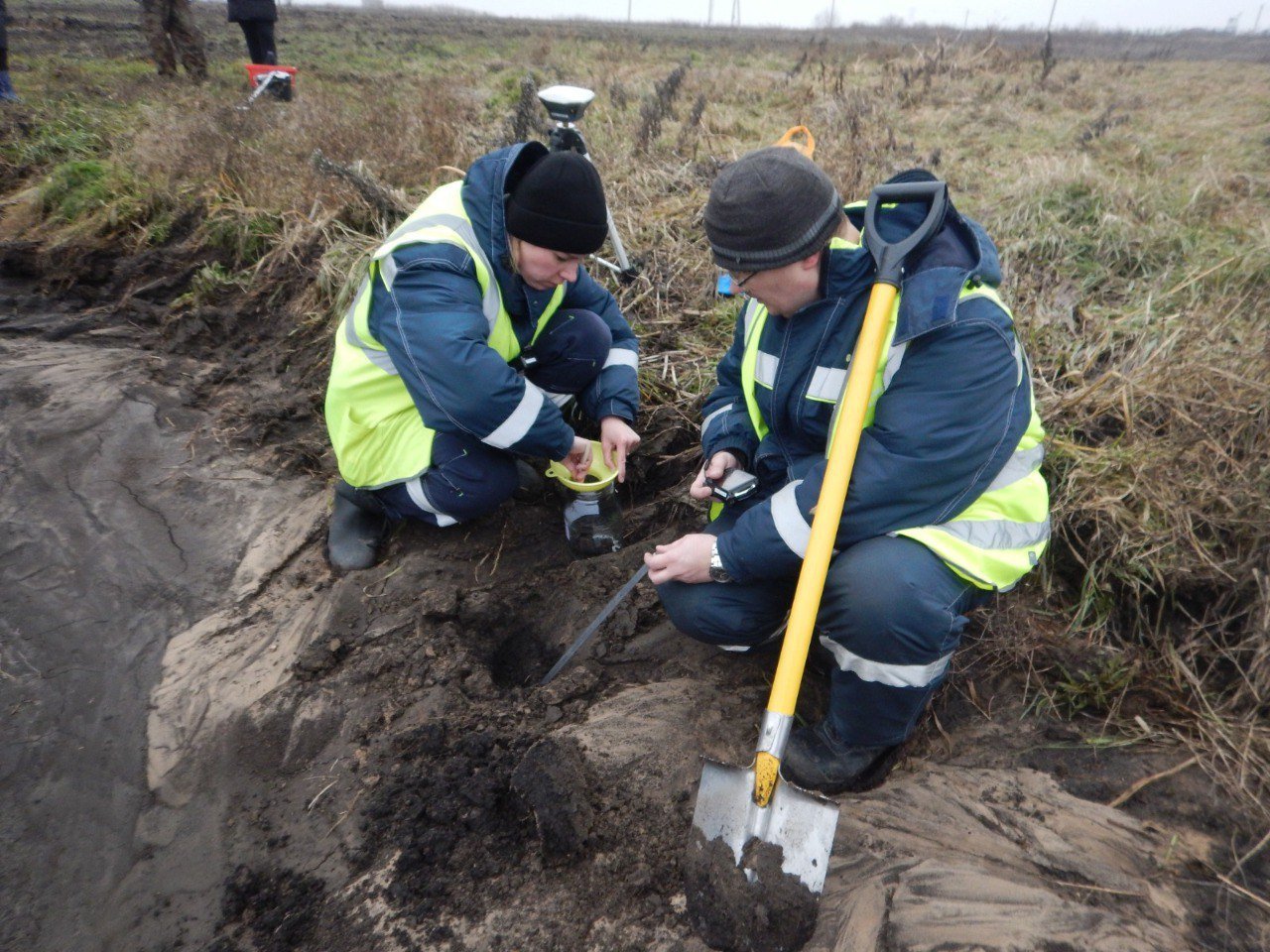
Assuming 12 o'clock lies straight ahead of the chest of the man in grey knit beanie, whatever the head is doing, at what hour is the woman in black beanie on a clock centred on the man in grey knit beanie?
The woman in black beanie is roughly at 2 o'clock from the man in grey knit beanie.

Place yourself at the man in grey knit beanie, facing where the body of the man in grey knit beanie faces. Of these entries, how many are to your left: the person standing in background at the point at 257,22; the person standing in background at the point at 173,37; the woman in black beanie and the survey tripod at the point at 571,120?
0

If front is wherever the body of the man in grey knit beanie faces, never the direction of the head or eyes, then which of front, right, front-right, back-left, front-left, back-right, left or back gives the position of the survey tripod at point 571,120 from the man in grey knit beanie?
right

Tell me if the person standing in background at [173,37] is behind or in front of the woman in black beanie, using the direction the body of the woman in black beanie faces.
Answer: behind

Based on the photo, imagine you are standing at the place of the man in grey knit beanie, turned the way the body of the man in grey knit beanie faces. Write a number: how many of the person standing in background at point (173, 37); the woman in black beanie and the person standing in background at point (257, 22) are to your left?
0

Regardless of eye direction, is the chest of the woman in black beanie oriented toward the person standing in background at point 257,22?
no

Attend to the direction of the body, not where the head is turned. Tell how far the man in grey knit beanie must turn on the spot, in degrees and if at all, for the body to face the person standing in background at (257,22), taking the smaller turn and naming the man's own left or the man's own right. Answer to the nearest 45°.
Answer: approximately 90° to the man's own right

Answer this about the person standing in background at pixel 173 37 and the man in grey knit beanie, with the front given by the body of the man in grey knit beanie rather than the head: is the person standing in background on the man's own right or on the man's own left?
on the man's own right

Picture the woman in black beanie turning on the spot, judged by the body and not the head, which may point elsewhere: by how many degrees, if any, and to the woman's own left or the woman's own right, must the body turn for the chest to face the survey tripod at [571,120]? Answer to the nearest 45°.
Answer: approximately 135° to the woman's own left

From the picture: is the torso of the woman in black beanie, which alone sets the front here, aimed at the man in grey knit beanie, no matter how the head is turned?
yes

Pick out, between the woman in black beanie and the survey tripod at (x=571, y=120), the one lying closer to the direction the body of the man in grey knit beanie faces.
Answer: the woman in black beanie

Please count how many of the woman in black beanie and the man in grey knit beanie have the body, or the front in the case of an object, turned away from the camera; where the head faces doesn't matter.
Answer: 0

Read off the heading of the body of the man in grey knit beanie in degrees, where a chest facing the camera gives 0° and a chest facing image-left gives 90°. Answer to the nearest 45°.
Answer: approximately 45°

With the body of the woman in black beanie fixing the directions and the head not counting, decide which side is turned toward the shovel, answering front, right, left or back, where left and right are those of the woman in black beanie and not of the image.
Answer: front
